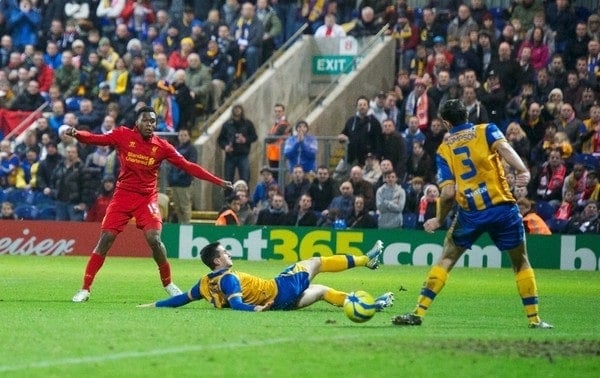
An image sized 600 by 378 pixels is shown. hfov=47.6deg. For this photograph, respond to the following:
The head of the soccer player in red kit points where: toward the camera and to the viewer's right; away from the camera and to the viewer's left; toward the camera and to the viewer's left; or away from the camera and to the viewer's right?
toward the camera and to the viewer's right

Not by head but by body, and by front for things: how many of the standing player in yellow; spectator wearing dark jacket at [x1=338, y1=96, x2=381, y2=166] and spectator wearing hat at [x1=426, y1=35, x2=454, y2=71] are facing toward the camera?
2

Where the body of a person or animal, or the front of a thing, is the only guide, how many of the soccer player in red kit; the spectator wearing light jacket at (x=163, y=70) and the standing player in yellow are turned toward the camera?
2

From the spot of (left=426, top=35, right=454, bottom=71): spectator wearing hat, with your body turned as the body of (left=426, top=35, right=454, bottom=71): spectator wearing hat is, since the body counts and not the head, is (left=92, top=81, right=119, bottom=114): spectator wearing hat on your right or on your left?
on your right

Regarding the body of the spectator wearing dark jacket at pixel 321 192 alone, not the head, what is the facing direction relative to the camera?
toward the camera

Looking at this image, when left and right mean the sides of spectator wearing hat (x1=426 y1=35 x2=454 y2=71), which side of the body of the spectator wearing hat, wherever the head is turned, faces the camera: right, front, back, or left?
front

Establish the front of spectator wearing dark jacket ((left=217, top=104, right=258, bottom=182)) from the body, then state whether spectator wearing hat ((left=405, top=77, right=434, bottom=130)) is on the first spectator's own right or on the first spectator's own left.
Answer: on the first spectator's own left

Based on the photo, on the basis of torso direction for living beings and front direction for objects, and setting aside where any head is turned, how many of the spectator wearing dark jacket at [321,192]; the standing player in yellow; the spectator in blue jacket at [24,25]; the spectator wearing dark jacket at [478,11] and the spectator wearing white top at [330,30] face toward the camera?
4

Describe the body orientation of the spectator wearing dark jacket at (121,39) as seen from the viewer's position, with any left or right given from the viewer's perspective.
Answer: facing the viewer

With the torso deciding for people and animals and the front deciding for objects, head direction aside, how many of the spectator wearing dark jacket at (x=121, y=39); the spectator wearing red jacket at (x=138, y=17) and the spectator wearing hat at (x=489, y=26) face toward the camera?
3
